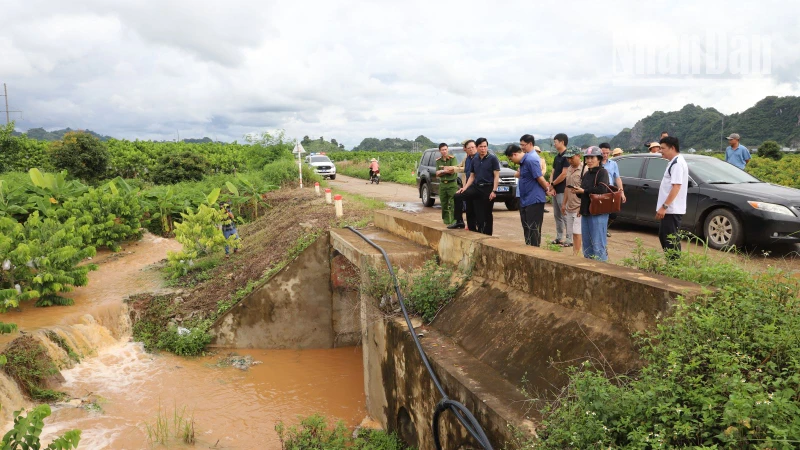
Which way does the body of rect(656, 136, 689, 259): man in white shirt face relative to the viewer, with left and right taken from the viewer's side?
facing to the left of the viewer

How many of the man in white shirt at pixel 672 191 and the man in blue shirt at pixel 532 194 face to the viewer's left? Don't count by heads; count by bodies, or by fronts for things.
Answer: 2

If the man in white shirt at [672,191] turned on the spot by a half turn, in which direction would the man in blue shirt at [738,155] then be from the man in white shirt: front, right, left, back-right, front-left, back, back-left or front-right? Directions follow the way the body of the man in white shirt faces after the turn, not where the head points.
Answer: left

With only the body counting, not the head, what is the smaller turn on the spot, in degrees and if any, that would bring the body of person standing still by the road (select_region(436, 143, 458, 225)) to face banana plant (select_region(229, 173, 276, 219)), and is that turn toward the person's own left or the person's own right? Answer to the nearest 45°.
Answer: approximately 90° to the person's own right

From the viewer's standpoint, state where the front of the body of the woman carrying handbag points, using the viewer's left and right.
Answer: facing the viewer and to the left of the viewer

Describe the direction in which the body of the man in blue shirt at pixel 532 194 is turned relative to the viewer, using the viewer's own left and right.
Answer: facing to the left of the viewer

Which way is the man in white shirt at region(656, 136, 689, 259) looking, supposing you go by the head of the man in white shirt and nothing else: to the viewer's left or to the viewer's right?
to the viewer's left

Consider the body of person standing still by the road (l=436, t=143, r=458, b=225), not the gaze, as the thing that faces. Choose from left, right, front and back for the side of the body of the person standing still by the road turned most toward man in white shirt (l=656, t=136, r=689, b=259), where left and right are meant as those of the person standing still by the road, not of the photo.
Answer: left

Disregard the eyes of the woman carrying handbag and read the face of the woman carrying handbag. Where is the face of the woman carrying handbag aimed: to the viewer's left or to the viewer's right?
to the viewer's left

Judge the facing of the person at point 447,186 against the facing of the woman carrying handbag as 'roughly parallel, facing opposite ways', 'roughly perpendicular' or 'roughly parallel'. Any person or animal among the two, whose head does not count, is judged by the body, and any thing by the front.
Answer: roughly parallel

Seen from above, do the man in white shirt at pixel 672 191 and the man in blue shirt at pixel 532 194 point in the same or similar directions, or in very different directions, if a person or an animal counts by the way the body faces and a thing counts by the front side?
same or similar directions

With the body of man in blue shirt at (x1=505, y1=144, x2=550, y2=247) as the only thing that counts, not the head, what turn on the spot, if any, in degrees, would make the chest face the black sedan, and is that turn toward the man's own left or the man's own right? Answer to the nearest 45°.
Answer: approximately 135° to the man's own right

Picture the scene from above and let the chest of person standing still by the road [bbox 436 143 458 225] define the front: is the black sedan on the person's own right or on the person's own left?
on the person's own left

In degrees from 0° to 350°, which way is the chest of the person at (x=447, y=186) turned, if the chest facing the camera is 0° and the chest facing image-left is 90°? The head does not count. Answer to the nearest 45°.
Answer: approximately 45°
